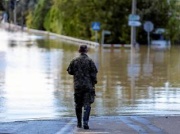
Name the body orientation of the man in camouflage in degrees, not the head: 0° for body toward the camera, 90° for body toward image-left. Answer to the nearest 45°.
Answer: approximately 180°
